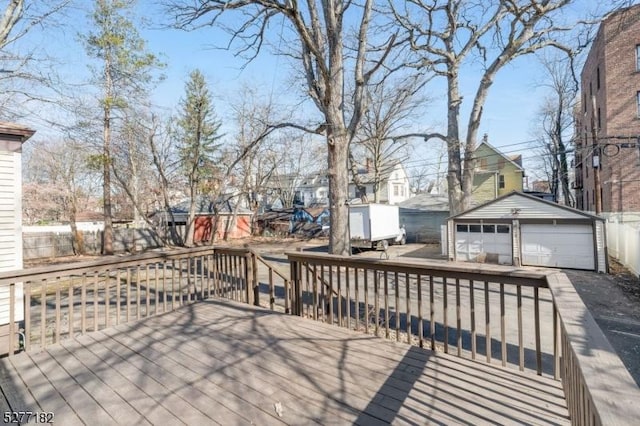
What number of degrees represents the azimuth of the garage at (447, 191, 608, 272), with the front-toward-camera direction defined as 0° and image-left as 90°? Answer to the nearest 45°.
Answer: approximately 0°

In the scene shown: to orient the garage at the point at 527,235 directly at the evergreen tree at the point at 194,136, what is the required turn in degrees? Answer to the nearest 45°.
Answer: approximately 90° to its right

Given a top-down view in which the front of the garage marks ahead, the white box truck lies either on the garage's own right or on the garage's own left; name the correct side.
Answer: on the garage's own right

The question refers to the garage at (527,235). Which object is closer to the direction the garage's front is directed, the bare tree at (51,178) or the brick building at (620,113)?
the bare tree

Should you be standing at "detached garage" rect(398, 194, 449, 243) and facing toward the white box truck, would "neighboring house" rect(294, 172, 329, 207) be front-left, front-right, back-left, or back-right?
back-right

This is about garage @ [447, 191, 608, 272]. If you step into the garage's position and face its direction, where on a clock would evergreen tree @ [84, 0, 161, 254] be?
The evergreen tree is roughly at 2 o'clock from the garage.

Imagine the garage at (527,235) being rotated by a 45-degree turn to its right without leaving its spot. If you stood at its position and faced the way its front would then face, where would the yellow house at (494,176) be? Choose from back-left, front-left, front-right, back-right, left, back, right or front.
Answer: back-right

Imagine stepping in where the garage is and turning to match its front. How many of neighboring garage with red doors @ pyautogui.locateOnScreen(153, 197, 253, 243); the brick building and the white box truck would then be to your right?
2

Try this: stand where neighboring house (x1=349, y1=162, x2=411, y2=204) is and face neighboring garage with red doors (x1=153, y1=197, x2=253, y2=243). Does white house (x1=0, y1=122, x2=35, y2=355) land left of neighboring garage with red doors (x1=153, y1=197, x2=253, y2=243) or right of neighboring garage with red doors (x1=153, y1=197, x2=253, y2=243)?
left

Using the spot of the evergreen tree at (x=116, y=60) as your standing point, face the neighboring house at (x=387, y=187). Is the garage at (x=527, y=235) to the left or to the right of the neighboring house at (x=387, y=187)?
right

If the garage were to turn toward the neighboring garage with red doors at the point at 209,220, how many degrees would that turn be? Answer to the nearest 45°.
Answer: approximately 90° to its right

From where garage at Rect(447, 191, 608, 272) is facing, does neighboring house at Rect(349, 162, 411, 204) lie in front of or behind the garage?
behind

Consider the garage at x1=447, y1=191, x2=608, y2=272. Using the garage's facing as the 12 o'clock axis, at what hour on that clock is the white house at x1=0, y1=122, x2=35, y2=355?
The white house is roughly at 1 o'clock from the garage.
